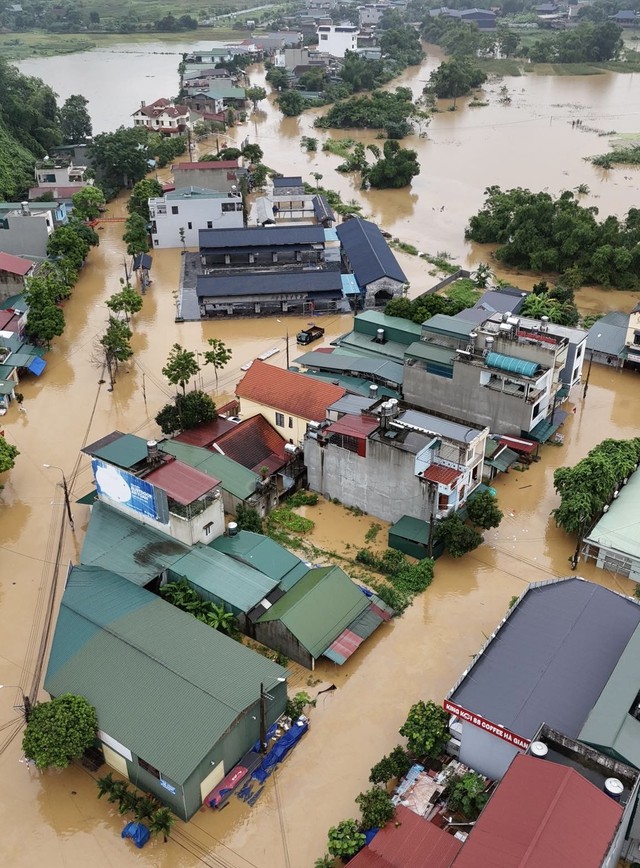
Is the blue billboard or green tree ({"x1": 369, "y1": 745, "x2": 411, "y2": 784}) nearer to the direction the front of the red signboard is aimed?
the green tree

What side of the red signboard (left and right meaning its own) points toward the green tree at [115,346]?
right

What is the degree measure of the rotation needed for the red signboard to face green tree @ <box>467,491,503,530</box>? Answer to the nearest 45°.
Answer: approximately 135° to its right

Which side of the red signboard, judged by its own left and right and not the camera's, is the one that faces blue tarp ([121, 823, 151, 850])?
front

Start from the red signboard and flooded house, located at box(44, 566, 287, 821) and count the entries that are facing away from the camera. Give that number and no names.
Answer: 0

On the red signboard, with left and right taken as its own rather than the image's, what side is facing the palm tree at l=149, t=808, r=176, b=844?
front

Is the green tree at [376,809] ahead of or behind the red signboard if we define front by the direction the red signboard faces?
ahead

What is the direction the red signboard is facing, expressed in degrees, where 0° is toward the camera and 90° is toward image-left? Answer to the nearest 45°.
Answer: approximately 45°

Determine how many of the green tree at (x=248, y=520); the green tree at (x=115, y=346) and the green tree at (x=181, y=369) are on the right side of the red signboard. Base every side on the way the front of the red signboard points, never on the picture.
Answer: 3

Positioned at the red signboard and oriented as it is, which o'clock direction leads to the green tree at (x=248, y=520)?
The green tree is roughly at 3 o'clock from the red signboard.
